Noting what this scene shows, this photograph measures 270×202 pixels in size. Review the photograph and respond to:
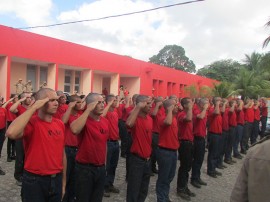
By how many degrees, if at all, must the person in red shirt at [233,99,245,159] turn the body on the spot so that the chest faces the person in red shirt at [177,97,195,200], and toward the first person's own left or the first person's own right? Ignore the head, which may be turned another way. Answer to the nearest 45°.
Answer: approximately 90° to the first person's own right

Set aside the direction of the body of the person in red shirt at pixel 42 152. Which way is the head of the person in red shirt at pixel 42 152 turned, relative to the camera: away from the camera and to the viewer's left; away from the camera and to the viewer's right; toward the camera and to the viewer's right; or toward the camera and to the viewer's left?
toward the camera and to the viewer's right

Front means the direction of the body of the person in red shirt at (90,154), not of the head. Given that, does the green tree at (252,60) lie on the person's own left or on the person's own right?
on the person's own left

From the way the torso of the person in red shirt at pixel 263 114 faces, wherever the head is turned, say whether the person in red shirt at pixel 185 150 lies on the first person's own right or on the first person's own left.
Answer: on the first person's own right
